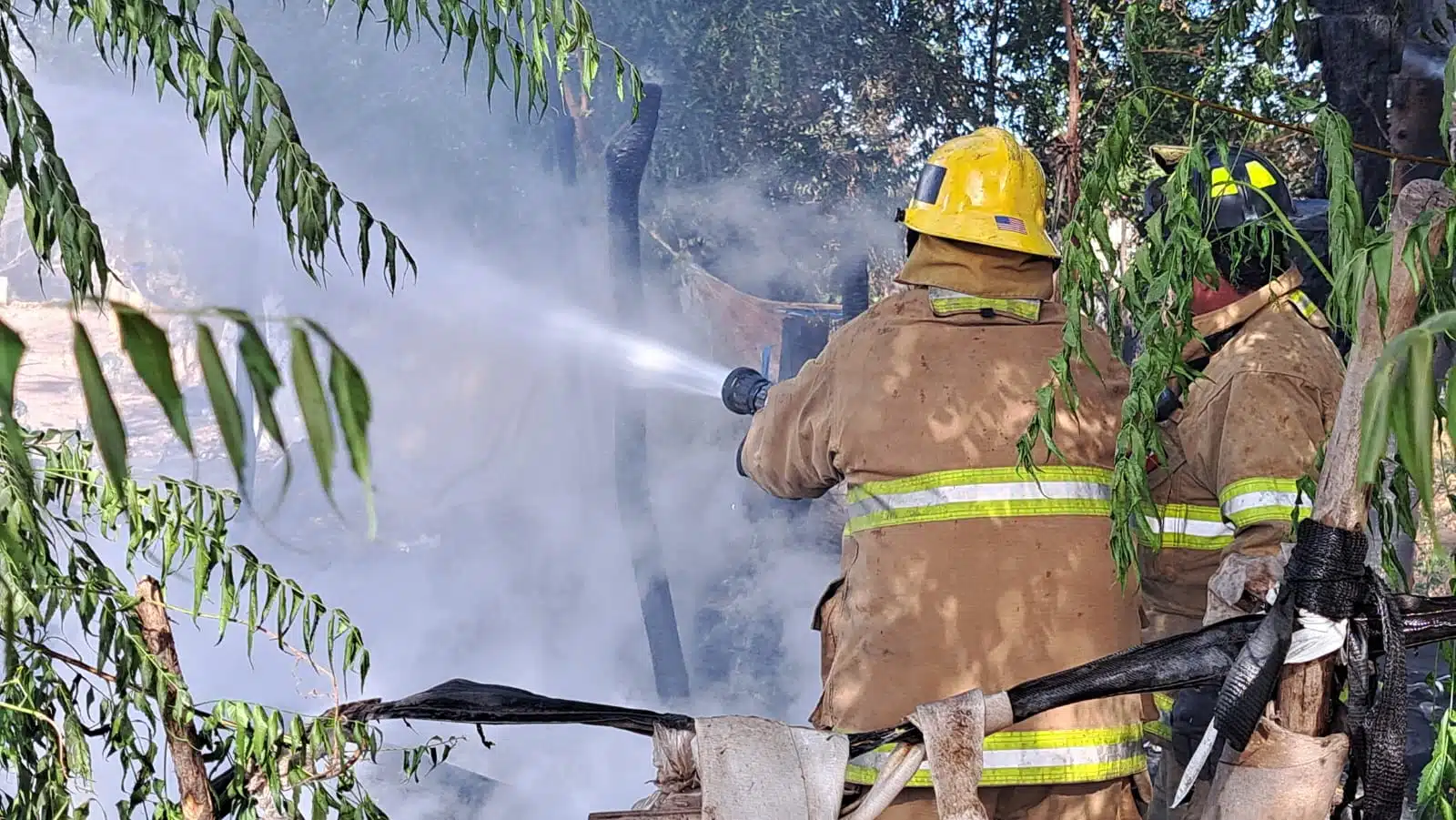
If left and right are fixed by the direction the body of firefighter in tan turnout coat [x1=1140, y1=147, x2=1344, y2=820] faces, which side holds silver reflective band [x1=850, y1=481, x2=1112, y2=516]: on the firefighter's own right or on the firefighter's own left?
on the firefighter's own left

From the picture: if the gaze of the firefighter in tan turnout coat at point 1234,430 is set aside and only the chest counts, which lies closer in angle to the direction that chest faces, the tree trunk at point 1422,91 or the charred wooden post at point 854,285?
the charred wooden post

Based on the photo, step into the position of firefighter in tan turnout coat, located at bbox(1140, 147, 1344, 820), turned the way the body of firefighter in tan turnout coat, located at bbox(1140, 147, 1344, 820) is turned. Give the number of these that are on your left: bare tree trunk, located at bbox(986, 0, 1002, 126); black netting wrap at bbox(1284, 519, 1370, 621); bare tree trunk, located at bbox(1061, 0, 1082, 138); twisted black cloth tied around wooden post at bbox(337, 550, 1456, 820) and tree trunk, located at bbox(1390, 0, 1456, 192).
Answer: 2

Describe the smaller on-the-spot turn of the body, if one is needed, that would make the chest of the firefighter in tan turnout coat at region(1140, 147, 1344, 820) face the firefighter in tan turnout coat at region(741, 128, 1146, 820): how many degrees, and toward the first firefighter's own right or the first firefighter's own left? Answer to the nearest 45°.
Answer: approximately 45° to the first firefighter's own left

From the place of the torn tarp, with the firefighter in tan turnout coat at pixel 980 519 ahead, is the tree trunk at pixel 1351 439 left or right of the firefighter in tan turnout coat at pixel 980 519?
right

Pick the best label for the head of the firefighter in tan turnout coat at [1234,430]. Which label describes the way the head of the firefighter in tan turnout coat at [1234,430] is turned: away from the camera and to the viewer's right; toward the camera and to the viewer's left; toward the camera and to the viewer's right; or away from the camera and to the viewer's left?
away from the camera and to the viewer's left
